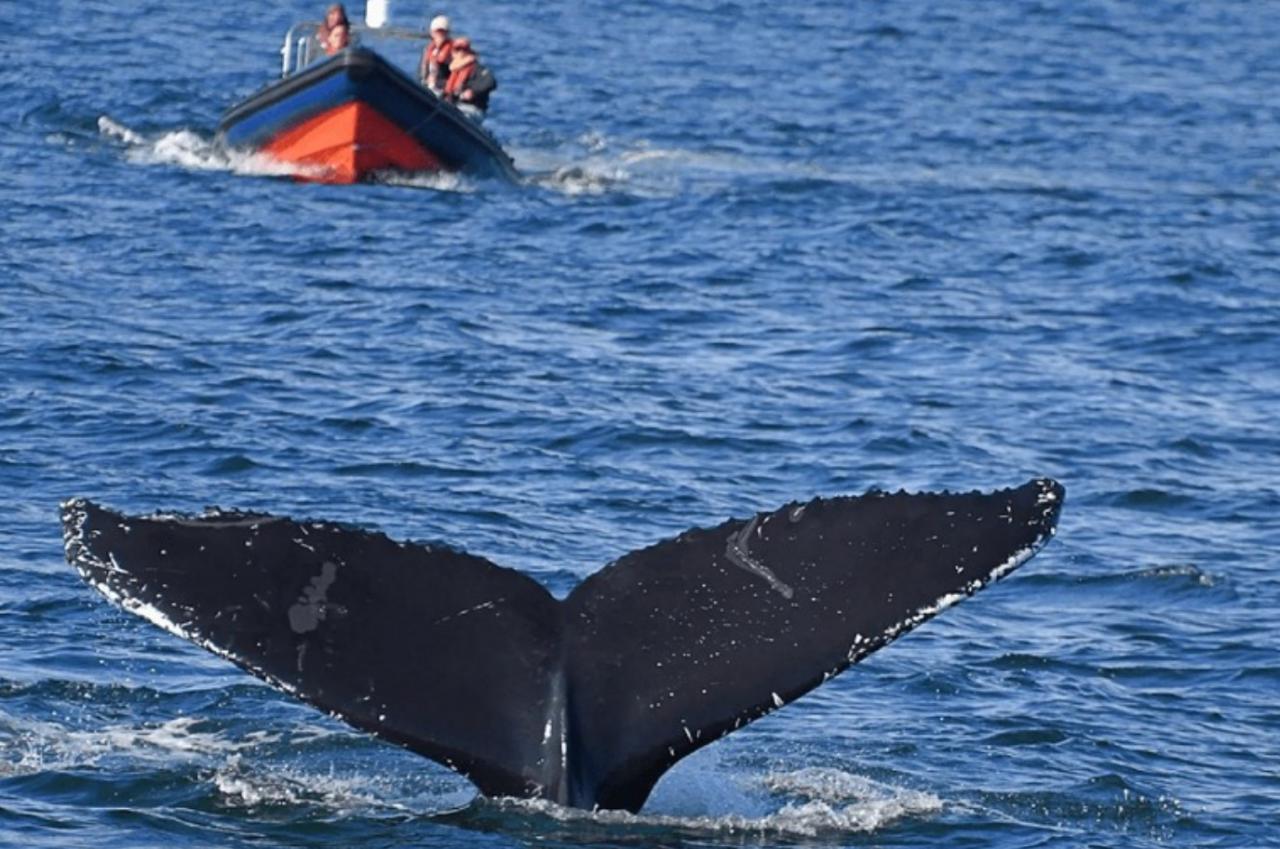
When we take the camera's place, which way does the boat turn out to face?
facing the viewer
